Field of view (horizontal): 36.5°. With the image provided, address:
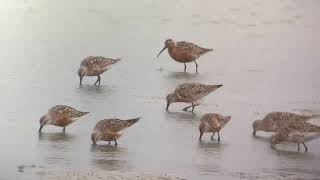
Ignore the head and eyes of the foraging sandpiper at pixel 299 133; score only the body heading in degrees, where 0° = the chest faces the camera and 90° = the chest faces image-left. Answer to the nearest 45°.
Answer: approximately 90°

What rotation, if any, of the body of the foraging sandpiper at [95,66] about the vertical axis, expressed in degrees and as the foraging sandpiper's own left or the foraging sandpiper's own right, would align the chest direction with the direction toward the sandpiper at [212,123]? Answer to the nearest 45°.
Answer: approximately 135° to the foraging sandpiper's own left

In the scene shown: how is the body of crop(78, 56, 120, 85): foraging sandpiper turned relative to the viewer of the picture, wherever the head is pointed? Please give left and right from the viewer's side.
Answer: facing to the left of the viewer

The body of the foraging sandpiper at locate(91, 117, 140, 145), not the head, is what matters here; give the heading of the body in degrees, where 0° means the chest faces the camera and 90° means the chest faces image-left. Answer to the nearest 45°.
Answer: approximately 90°

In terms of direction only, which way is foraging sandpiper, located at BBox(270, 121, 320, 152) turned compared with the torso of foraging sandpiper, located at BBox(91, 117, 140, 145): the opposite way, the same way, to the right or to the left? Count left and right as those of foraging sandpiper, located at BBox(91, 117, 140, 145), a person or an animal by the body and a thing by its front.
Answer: the same way

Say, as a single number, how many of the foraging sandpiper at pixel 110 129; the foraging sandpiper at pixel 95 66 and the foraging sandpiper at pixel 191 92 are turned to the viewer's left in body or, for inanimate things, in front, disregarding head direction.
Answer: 3

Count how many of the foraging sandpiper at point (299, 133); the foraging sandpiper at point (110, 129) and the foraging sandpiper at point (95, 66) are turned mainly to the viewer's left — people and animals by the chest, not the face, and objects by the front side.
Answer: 3

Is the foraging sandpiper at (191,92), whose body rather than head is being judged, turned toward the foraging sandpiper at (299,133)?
no

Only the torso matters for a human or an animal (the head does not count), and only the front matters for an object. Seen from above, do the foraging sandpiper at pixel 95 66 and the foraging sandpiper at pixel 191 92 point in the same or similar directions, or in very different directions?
same or similar directions

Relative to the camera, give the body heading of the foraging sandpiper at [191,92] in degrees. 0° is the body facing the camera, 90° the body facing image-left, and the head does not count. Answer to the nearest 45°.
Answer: approximately 90°

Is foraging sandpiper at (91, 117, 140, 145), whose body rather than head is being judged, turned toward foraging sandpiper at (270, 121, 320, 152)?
no

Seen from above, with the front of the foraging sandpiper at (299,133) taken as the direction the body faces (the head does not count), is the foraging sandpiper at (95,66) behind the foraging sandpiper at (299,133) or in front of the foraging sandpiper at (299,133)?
in front
